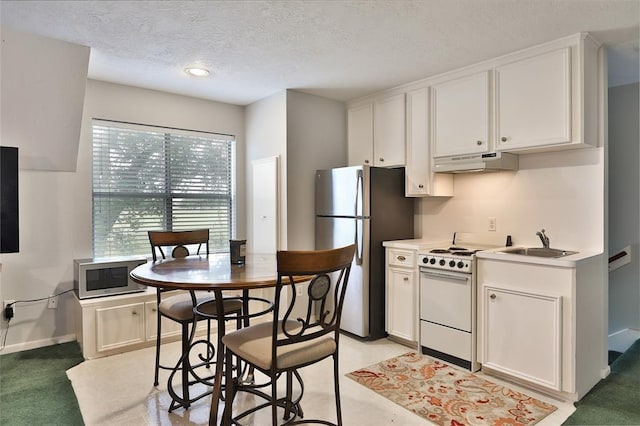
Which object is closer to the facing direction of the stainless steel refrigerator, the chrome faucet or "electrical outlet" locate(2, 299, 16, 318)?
the electrical outlet

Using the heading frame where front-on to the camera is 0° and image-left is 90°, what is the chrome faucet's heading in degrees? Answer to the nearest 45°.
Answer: approximately 45°

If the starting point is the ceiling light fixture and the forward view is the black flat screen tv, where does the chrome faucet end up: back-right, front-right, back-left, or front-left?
back-left

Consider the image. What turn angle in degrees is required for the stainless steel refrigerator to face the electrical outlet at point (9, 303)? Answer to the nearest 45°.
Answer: approximately 45° to its right
